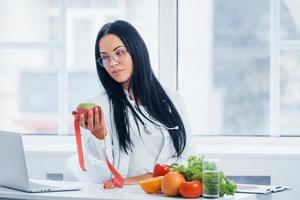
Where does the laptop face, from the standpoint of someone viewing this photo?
facing away from the viewer and to the right of the viewer

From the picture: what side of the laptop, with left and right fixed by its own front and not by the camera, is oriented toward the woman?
front

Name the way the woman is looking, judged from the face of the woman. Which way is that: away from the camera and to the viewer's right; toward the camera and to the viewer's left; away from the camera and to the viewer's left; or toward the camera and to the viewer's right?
toward the camera and to the viewer's left

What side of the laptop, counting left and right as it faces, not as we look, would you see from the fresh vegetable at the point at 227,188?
right

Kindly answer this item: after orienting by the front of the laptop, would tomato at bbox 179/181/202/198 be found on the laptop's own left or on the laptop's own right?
on the laptop's own right

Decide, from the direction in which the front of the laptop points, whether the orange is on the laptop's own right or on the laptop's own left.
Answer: on the laptop's own right

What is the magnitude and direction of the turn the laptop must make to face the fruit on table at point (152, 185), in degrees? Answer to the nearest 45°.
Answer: approximately 45° to its right

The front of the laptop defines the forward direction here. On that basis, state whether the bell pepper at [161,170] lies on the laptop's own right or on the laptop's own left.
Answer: on the laptop's own right
